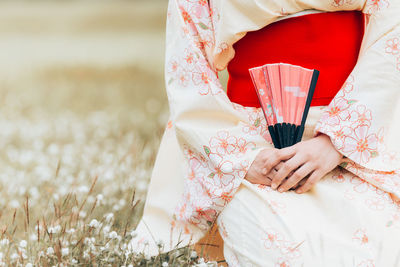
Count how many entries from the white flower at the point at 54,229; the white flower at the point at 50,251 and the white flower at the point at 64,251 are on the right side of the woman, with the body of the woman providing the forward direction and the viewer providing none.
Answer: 3

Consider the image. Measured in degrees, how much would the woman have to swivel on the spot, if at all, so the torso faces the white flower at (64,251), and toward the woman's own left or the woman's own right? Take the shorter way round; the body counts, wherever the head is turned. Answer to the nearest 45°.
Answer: approximately 90° to the woman's own right

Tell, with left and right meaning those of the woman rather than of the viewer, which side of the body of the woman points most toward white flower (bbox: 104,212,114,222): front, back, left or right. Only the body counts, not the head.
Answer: right

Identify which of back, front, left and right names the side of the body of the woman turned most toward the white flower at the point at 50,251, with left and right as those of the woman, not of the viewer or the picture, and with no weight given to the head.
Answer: right

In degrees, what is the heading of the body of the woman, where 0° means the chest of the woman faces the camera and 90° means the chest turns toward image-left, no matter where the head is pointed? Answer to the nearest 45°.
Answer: approximately 0°

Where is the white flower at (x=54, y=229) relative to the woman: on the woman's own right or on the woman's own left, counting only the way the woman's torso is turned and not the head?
on the woman's own right
